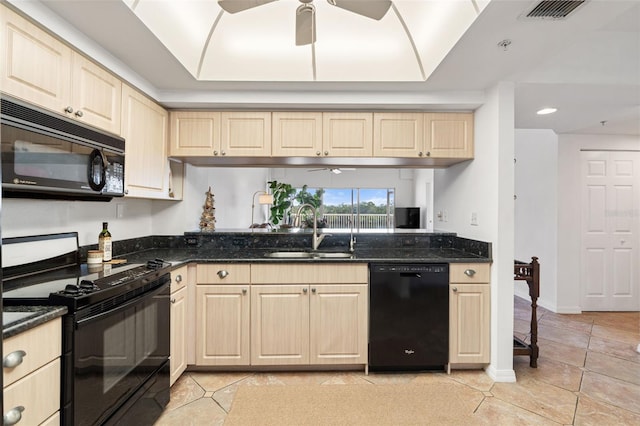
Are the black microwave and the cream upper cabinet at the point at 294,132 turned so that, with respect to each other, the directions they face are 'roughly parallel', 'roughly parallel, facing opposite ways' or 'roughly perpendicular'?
roughly perpendicular

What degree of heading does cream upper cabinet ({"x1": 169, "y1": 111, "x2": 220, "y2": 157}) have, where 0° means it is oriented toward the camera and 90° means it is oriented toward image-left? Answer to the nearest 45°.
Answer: approximately 0°

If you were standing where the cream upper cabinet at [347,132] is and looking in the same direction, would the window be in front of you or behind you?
behind

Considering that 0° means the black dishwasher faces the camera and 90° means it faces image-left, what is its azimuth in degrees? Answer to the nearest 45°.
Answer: approximately 0°
